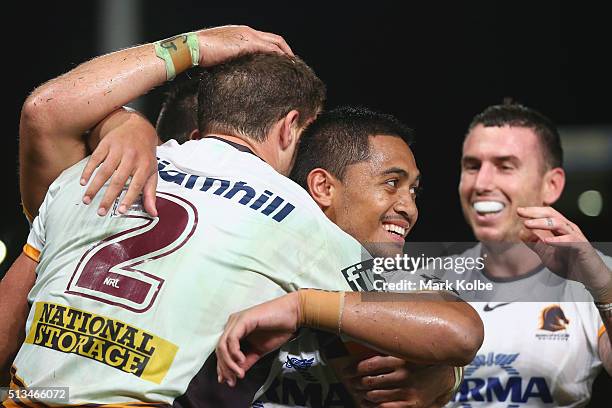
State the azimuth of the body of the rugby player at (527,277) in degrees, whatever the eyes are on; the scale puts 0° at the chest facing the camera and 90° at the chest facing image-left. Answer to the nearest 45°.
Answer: approximately 45°

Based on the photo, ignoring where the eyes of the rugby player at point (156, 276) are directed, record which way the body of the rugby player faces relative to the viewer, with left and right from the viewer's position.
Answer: facing away from the viewer and to the right of the viewer

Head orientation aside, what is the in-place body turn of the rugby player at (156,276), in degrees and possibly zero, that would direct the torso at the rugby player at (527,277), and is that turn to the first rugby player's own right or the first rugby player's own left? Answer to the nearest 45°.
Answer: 0° — they already face them

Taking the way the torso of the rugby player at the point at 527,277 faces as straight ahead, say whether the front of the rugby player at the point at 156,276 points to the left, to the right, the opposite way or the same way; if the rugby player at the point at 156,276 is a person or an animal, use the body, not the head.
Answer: the opposite way
